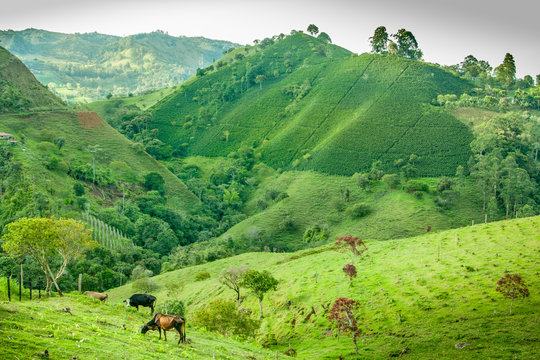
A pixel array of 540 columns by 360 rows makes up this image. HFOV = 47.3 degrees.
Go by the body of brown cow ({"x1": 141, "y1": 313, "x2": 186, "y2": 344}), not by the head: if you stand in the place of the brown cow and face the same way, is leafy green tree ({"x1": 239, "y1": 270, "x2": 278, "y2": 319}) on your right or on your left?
on your right

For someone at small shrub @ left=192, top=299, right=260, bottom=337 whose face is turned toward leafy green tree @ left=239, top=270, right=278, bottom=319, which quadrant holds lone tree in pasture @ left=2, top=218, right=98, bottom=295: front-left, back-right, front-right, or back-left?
back-left

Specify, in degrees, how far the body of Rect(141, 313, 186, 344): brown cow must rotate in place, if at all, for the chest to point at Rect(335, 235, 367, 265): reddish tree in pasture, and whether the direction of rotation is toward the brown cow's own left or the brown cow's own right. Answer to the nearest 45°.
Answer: approximately 135° to the brown cow's own right

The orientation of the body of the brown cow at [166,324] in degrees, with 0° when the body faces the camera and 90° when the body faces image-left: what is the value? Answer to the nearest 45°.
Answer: approximately 90°

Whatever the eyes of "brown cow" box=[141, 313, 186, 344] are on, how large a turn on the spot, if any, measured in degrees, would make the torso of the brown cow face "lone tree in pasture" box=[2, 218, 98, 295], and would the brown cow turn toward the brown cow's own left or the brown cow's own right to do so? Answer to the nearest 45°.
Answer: approximately 45° to the brown cow's own right

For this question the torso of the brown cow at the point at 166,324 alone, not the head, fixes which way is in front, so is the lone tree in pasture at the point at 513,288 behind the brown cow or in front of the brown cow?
behind
